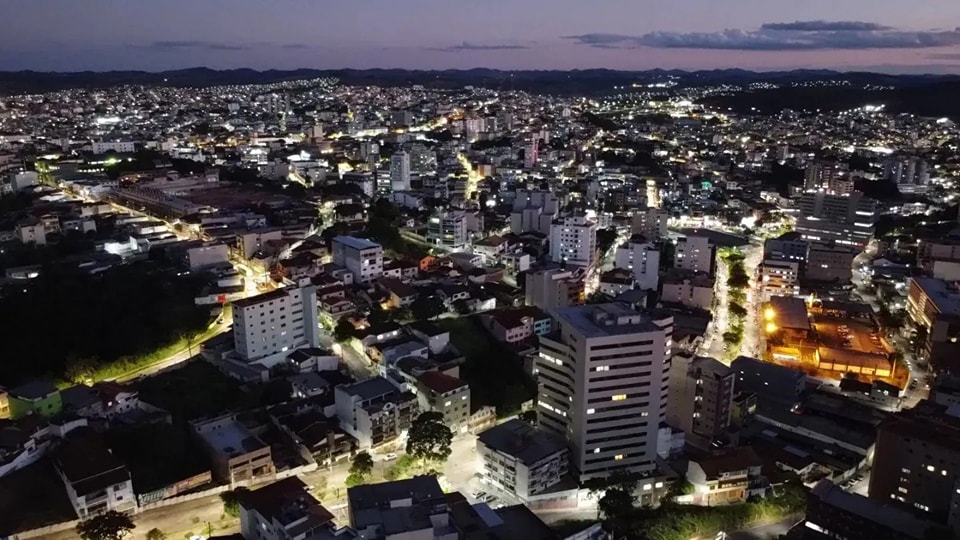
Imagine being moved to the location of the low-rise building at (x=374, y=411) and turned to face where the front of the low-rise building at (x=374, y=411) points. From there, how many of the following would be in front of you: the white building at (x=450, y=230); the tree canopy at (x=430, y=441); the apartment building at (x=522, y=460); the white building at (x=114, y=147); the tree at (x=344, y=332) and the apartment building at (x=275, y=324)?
2

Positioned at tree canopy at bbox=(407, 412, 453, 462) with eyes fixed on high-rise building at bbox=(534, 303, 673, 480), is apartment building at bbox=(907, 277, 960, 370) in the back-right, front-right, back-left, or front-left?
front-left

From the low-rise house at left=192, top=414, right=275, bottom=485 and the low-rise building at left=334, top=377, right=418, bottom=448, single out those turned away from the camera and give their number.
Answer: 0

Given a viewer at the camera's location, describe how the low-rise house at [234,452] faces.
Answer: facing the viewer and to the right of the viewer

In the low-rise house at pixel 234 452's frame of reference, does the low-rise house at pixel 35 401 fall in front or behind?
behind

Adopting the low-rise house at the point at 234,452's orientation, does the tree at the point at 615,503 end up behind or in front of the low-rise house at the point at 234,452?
in front

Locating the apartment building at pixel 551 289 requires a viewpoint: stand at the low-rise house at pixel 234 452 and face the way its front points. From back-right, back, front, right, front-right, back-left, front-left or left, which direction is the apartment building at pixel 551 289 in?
left

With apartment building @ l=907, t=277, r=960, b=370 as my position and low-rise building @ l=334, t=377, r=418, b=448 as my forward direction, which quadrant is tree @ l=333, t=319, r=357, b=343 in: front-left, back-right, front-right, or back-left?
front-right

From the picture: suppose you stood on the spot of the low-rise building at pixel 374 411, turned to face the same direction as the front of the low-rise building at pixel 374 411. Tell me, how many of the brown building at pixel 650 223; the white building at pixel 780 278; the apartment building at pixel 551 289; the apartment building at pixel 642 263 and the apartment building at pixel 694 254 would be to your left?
5

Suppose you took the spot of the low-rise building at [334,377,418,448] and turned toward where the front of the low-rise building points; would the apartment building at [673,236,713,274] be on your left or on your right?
on your left

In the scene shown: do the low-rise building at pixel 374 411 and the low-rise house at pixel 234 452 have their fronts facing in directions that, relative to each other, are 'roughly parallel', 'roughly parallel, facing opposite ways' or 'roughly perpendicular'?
roughly parallel

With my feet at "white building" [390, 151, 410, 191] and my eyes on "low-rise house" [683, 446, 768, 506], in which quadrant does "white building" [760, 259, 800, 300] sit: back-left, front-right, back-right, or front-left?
front-left

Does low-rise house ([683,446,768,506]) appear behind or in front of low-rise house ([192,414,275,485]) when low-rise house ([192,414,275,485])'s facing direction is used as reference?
in front

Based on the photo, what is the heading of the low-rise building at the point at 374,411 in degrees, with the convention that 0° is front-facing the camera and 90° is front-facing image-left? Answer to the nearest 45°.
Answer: approximately 315°
